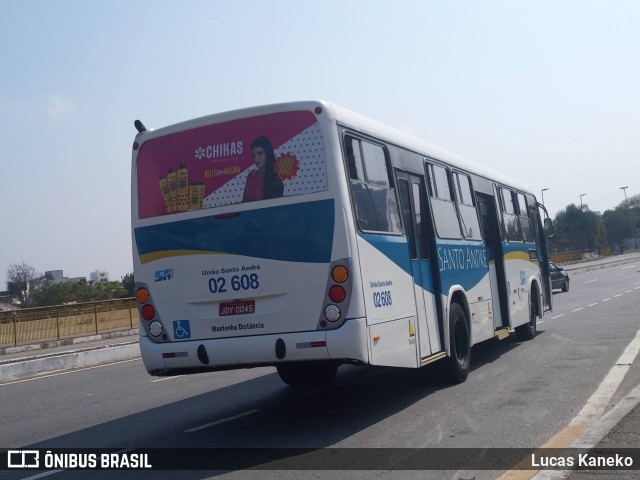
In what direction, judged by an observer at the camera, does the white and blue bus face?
facing away from the viewer and to the right of the viewer

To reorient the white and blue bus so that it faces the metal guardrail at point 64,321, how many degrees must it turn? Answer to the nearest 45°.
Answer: approximately 90° to its left
